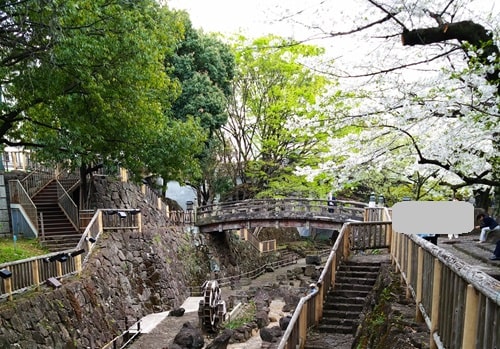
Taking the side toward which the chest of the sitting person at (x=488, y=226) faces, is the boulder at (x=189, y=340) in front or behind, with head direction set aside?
in front

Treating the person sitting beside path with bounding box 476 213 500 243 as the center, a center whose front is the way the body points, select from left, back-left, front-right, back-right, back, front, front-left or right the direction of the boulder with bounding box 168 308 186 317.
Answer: front

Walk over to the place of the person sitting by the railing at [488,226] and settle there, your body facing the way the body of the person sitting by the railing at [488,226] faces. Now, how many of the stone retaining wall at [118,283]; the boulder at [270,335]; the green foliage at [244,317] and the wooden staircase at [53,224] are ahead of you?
4

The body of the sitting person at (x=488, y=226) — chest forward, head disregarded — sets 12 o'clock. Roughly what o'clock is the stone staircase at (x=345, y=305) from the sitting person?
The stone staircase is roughly at 11 o'clock from the sitting person.

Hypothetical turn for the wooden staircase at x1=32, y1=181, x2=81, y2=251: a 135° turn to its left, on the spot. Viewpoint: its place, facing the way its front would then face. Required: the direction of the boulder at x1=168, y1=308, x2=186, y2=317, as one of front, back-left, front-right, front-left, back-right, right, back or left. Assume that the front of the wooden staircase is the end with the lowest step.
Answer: right

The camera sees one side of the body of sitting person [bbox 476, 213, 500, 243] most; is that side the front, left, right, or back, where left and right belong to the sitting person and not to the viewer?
left

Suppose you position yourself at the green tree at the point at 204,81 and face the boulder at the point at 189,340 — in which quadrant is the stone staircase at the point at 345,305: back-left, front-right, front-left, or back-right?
front-left

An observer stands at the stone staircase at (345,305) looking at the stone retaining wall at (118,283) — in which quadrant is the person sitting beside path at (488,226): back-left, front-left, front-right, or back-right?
back-right

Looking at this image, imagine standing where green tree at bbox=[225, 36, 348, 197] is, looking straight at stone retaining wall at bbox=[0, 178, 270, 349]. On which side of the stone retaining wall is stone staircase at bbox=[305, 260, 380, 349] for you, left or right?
left

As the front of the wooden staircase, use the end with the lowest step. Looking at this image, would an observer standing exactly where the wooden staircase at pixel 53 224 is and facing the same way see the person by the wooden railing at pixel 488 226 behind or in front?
in front

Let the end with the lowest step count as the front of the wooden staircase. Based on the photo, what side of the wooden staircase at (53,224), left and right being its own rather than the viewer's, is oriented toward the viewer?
front

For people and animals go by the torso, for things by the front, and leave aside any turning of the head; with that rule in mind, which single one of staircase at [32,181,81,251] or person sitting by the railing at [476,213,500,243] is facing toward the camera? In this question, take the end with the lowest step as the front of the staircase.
the staircase

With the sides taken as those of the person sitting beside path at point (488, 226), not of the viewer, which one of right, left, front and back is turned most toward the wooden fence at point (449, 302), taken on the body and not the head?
left

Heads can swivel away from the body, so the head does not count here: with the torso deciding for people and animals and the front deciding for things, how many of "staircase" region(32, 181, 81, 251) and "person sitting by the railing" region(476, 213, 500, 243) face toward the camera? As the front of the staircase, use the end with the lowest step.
1

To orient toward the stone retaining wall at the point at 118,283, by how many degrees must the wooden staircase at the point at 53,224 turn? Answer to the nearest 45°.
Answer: approximately 45° to its left
